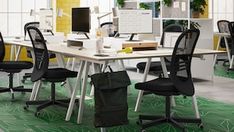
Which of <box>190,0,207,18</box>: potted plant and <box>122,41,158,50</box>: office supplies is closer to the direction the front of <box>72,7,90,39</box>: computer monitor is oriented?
the office supplies

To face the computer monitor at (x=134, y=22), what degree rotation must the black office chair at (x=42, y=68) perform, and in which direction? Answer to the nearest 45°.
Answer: approximately 45° to its left

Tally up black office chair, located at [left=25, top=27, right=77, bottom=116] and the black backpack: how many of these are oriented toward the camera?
1

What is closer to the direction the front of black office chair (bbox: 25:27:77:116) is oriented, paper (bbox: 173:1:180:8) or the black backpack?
the paper

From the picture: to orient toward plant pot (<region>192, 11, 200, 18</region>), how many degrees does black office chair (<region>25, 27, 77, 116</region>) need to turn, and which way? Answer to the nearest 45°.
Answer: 0° — it already faces it

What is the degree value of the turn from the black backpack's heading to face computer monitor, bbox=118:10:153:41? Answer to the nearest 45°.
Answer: approximately 180°

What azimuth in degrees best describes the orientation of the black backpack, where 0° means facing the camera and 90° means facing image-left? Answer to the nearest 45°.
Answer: approximately 0°

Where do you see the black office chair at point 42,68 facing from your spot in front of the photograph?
facing away from the viewer and to the right of the viewer

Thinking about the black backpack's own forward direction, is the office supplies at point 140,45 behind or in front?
behind

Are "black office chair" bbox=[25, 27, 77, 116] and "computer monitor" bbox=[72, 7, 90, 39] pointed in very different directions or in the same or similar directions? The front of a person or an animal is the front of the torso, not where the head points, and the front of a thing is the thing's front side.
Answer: very different directions

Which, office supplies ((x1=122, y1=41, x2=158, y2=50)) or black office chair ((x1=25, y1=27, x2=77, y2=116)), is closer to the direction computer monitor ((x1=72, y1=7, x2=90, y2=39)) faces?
the black office chair
